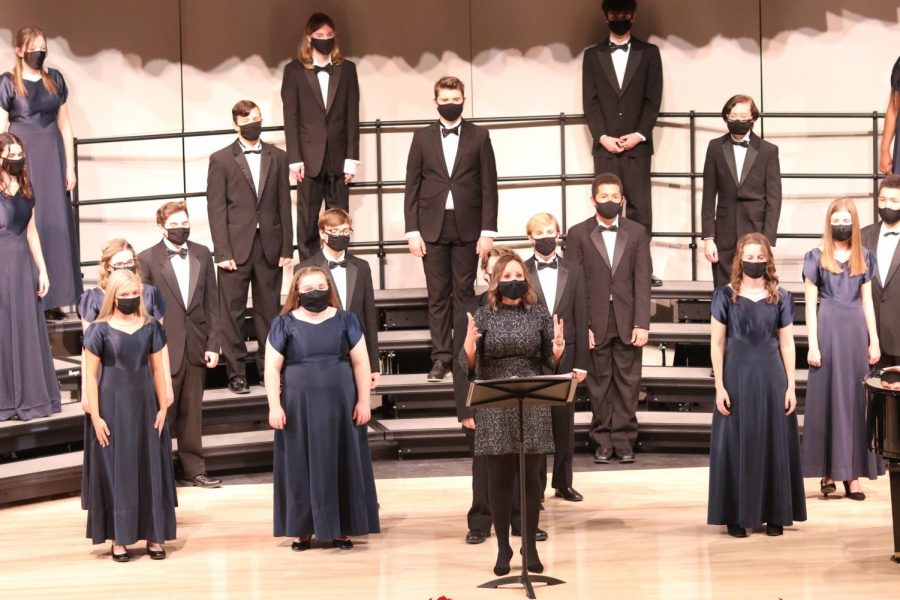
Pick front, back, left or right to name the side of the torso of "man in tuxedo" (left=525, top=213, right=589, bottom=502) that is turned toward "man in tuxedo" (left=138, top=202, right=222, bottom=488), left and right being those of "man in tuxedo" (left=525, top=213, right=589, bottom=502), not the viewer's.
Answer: right

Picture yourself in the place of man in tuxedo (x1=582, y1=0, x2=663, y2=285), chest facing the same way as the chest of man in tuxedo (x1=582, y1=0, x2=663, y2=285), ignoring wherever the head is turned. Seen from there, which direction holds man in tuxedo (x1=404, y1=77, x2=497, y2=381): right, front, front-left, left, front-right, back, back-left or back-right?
front-right

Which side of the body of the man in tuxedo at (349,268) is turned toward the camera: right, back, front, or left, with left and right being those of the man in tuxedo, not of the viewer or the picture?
front

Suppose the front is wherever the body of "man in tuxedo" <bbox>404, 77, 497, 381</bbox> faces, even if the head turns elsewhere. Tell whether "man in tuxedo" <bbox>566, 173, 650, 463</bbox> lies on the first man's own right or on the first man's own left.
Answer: on the first man's own left

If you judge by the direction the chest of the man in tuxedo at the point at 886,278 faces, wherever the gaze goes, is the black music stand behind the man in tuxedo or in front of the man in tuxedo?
in front

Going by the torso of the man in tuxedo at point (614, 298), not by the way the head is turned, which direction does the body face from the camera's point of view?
toward the camera

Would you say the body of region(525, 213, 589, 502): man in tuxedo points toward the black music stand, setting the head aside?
yes

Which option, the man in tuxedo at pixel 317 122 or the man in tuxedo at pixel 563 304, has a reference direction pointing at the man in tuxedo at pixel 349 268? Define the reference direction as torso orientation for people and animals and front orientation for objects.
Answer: the man in tuxedo at pixel 317 122

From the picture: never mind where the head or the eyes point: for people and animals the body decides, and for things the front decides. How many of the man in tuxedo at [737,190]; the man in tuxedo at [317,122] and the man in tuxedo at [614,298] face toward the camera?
3

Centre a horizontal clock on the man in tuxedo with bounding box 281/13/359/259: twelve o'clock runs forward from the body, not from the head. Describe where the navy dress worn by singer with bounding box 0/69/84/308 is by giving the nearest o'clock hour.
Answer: The navy dress worn by singer is roughly at 3 o'clock from the man in tuxedo.

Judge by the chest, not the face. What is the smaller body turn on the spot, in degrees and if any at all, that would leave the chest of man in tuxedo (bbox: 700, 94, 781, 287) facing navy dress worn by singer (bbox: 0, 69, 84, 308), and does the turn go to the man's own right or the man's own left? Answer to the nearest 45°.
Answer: approximately 90° to the man's own right
